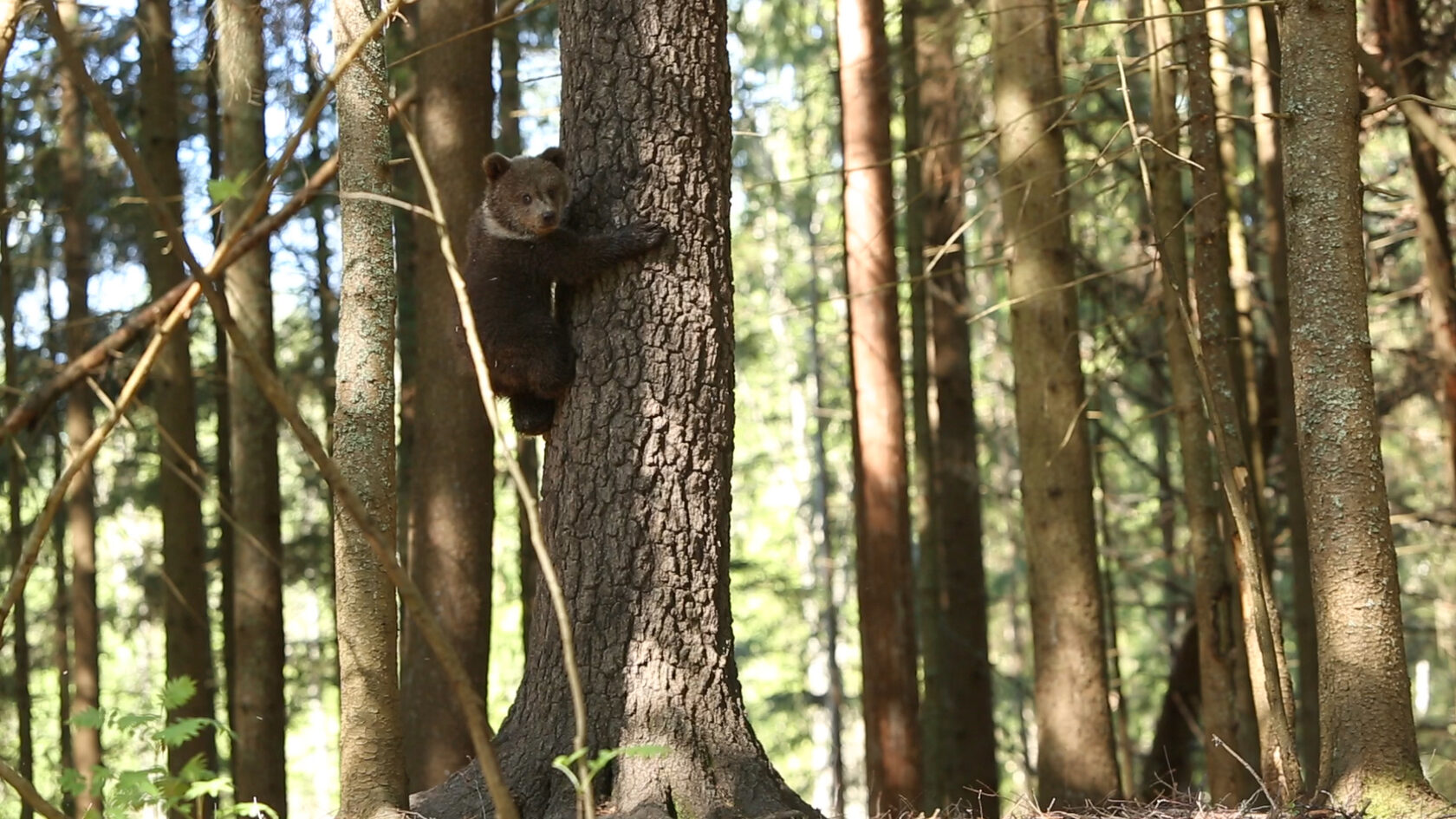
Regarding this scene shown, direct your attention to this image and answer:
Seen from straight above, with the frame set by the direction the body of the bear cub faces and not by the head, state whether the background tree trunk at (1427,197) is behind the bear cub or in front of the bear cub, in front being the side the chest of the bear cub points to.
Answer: in front

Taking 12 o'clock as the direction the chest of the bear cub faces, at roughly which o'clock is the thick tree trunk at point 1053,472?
The thick tree trunk is roughly at 11 o'clock from the bear cub.

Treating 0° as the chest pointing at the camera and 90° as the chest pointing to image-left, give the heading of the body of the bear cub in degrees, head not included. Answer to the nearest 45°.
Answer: approximately 270°

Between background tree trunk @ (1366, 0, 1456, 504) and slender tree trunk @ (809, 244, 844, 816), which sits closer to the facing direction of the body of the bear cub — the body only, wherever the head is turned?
the background tree trunk

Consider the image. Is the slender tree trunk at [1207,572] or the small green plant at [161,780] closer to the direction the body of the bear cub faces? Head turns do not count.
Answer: the slender tree trunk

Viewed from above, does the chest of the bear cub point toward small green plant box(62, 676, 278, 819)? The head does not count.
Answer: no

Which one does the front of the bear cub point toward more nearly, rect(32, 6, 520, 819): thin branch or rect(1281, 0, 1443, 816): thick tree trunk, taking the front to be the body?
the thick tree trunk

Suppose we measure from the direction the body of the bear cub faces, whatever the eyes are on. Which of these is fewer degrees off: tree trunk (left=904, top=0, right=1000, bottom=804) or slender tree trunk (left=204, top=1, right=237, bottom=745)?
the tree trunk (left=904, top=0, right=1000, bottom=804)

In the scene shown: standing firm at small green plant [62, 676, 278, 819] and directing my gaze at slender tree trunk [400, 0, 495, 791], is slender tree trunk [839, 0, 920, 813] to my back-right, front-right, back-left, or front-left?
front-right

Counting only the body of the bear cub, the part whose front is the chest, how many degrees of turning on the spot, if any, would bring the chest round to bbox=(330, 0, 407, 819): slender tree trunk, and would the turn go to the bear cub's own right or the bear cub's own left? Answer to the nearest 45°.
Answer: approximately 135° to the bear cub's own right

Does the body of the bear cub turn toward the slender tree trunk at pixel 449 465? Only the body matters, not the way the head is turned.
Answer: no

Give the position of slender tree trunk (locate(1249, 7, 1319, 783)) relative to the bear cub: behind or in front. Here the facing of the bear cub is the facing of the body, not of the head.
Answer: in front

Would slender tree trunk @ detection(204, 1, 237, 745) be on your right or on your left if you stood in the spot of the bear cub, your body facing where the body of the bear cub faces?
on your left

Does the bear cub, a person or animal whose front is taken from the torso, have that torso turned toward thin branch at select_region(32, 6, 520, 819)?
no
